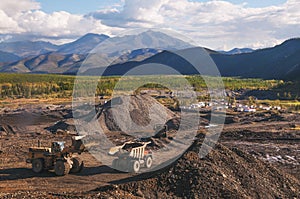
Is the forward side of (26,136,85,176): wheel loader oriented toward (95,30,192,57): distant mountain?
no

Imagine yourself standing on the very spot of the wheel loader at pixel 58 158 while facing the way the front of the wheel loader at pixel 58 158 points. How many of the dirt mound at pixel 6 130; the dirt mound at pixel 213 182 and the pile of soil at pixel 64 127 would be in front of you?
1

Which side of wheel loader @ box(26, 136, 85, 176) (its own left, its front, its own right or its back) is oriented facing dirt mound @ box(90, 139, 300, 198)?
front

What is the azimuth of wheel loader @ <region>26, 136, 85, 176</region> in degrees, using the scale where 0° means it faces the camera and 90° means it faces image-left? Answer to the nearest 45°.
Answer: approximately 315°

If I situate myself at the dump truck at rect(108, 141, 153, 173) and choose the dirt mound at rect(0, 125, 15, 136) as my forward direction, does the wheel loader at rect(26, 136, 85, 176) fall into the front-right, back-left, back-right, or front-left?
front-left

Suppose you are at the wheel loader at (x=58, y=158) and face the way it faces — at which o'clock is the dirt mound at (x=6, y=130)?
The dirt mound is roughly at 7 o'clock from the wheel loader.

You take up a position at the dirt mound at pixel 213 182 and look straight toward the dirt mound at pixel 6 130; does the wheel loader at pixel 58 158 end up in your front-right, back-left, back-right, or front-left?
front-left

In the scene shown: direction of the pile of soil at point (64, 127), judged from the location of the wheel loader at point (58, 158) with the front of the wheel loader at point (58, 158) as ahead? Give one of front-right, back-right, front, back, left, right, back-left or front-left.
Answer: back-left
